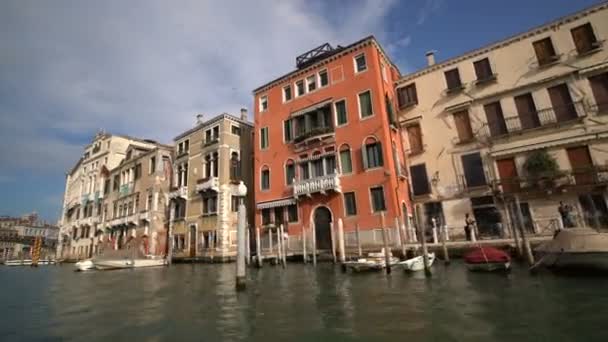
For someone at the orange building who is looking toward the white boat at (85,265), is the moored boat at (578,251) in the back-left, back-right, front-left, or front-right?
back-left

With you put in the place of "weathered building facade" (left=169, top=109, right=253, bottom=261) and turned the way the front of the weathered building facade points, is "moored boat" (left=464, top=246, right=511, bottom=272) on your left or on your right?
on your left

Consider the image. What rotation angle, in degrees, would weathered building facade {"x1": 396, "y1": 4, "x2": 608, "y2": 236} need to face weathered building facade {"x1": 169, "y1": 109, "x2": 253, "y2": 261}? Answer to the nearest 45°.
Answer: approximately 45° to its right

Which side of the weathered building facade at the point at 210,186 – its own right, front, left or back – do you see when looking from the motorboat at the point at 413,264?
left

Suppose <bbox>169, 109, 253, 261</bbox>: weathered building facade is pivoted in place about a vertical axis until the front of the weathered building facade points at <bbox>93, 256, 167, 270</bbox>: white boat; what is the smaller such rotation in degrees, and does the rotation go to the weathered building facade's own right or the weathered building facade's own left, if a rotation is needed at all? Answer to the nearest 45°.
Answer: approximately 45° to the weathered building facade's own right

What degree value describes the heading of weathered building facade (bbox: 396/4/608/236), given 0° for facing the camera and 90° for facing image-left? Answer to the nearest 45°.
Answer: approximately 45°

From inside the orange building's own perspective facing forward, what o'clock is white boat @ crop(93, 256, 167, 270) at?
The white boat is roughly at 2 o'clock from the orange building.

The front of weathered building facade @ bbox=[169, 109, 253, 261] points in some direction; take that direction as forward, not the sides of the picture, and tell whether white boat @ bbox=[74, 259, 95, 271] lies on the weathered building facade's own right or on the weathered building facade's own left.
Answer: on the weathered building facade's own right

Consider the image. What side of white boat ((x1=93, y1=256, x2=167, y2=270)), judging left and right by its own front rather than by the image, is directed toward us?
left

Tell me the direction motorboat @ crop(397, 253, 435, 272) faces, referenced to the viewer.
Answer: facing to the right of the viewer

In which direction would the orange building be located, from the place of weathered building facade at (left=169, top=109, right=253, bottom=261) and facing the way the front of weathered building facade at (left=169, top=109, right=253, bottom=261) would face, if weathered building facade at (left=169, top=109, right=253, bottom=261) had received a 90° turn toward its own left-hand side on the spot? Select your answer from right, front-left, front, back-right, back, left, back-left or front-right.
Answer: front

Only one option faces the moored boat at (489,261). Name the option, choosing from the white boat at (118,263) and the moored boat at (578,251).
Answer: the moored boat at (578,251)

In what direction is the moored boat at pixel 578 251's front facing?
to the viewer's left
